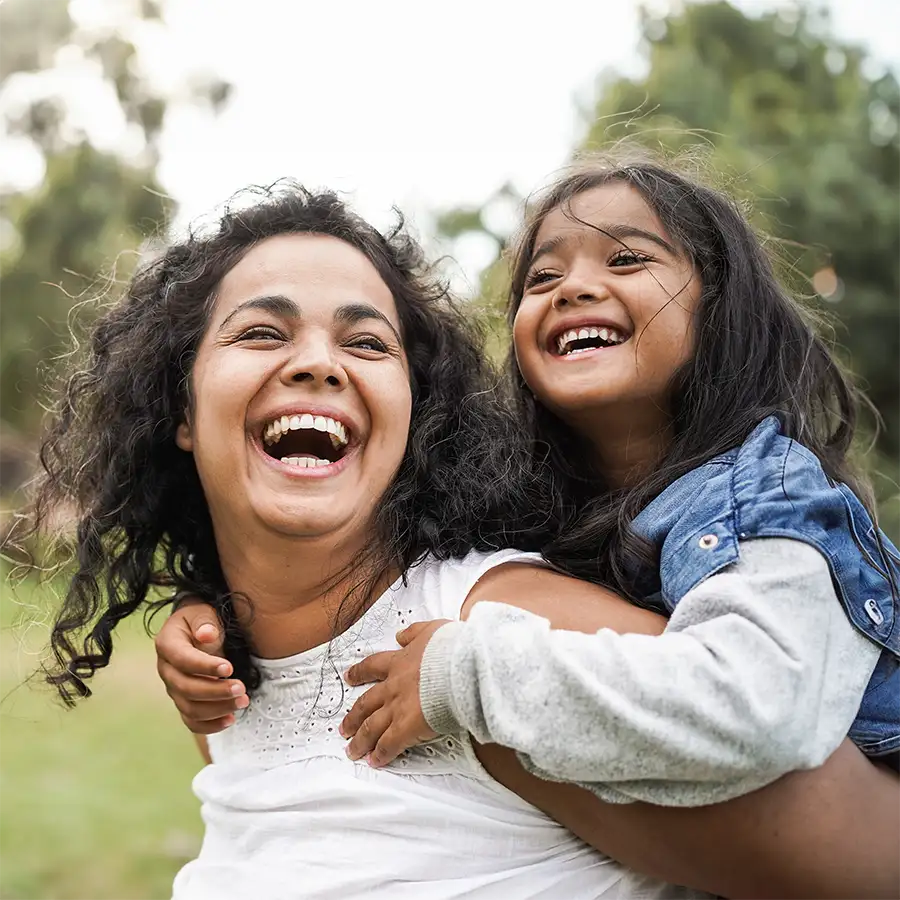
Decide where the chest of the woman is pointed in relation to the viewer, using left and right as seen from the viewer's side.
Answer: facing the viewer and to the left of the viewer

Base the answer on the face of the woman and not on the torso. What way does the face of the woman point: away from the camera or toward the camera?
toward the camera

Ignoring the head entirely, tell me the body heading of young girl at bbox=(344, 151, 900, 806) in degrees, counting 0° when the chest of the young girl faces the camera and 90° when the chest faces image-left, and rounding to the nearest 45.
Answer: approximately 45°
